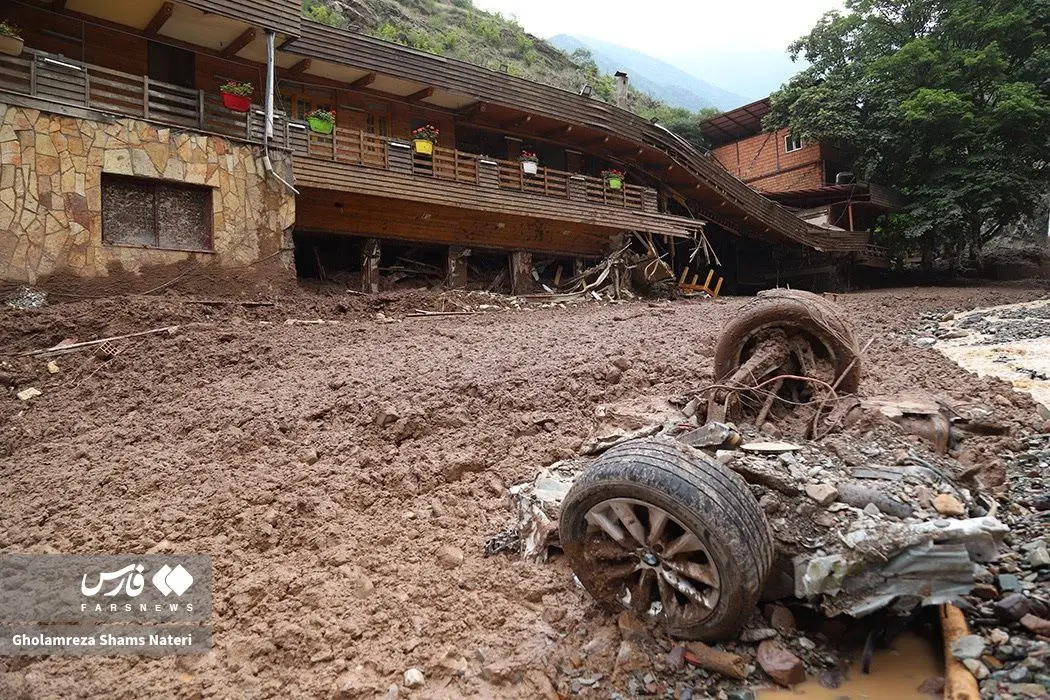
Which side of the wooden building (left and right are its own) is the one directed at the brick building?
left

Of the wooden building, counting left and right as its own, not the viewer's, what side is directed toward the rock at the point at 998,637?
front

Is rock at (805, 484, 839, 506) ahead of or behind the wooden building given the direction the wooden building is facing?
ahead

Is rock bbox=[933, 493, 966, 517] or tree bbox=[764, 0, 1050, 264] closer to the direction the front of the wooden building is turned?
the rock

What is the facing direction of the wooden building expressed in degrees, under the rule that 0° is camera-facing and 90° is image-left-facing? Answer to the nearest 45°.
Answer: approximately 315°

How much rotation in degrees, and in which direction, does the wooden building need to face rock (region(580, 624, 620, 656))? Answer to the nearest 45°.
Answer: approximately 45° to its right

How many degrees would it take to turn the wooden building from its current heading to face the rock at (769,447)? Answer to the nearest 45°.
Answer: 0° — it already faces it

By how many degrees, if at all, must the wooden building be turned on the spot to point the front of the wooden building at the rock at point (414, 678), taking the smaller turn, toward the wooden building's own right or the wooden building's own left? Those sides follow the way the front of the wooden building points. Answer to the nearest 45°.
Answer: approximately 45° to the wooden building's own right

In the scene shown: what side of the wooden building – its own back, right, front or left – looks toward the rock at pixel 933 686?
front

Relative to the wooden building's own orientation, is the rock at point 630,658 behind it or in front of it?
in front

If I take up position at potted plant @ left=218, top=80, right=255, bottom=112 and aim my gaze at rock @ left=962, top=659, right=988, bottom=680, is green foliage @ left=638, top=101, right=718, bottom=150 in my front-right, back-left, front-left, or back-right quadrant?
back-left

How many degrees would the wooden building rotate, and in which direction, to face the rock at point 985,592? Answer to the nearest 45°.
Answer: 0° — it already faces it

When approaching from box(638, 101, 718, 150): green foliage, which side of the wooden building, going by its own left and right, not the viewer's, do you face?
left

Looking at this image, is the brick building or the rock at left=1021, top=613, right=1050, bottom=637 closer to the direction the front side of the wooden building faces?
the rock
